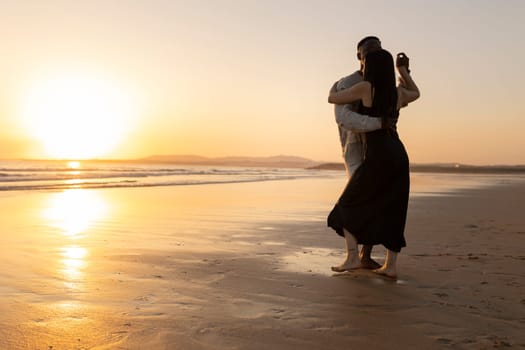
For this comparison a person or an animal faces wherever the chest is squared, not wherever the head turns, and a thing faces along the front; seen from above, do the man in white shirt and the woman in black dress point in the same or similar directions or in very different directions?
very different directions

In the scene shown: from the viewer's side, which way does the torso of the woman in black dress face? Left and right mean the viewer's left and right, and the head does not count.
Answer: facing away from the viewer and to the left of the viewer

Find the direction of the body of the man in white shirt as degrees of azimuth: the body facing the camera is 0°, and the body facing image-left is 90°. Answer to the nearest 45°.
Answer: approximately 315°
